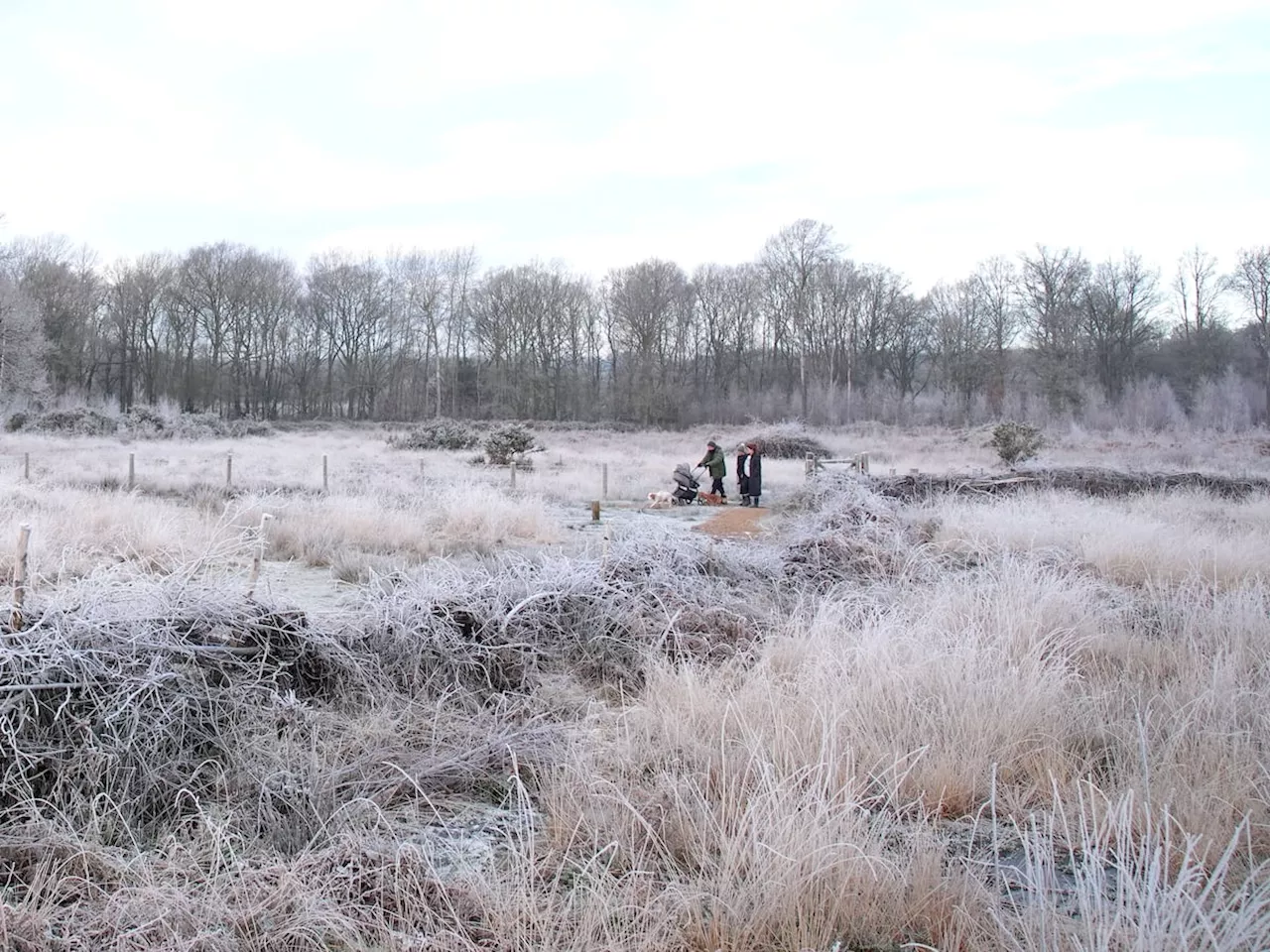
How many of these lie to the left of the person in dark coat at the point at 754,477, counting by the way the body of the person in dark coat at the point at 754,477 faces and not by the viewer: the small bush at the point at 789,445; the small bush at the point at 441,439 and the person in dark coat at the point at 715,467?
0

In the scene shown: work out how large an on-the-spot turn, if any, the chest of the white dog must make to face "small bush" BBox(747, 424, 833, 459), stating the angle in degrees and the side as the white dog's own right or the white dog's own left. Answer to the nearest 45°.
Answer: approximately 90° to the white dog's own right

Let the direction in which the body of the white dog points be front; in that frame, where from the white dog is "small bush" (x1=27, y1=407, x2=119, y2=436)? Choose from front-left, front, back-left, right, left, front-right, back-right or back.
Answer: front-right

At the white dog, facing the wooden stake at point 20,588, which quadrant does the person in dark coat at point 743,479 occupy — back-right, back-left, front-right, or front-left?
back-left

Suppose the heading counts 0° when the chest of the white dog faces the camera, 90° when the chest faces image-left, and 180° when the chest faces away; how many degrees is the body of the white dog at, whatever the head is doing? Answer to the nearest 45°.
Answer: approximately 90°
